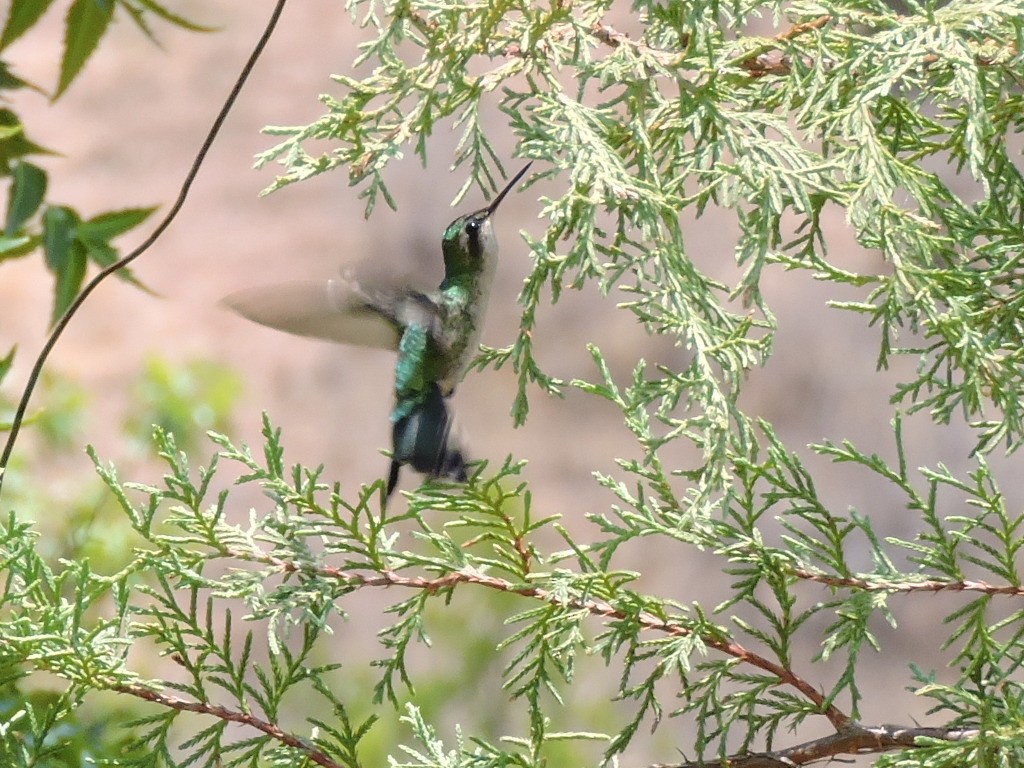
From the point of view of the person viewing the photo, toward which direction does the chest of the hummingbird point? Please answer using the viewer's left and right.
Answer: facing to the right of the viewer
